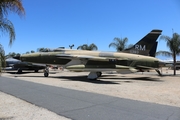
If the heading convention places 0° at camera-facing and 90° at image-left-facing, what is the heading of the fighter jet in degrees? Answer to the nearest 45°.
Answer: approximately 90°

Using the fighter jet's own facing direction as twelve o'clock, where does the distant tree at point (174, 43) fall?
The distant tree is roughly at 5 o'clock from the fighter jet.
